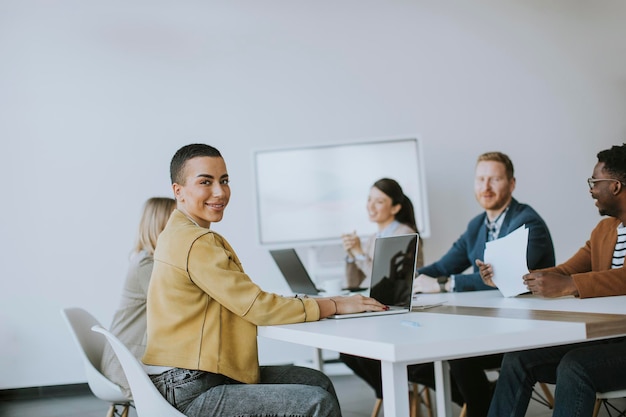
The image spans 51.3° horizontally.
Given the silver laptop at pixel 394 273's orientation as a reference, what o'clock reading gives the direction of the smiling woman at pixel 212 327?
The smiling woman is roughly at 11 o'clock from the silver laptop.

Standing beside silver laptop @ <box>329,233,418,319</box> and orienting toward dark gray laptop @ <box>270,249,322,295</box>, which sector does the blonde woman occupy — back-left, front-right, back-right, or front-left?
front-left

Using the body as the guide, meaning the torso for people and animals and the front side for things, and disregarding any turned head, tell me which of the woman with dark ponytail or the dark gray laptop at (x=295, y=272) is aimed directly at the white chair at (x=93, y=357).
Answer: the woman with dark ponytail

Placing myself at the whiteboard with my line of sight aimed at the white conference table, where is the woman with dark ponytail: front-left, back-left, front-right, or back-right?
front-left

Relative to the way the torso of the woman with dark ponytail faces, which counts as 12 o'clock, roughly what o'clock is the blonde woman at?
The blonde woman is roughly at 12 o'clock from the woman with dark ponytail.

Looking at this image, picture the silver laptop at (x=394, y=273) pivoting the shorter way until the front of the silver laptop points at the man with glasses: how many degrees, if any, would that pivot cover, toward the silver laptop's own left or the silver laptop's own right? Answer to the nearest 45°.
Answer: approximately 180°

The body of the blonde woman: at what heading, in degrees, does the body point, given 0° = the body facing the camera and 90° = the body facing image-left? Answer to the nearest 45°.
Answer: approximately 270°

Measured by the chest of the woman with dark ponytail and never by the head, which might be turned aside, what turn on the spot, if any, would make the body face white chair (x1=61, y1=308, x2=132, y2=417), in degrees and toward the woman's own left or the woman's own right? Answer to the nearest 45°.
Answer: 0° — they already face it

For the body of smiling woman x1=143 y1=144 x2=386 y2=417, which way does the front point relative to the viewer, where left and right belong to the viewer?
facing to the right of the viewer

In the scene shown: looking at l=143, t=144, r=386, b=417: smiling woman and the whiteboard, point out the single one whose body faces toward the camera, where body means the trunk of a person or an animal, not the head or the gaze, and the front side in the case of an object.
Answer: the whiteboard

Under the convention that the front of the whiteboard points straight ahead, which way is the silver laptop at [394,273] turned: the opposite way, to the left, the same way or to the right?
to the right

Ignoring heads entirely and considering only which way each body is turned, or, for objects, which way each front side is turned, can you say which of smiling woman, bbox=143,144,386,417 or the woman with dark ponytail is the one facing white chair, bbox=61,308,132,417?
the woman with dark ponytail

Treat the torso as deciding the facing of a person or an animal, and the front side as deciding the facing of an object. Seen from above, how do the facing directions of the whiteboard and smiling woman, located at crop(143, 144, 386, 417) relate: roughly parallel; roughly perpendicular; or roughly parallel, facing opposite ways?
roughly perpendicular

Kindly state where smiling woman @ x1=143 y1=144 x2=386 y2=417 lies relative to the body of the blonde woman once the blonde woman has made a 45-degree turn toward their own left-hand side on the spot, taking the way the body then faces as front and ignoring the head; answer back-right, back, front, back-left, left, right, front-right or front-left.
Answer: back-right

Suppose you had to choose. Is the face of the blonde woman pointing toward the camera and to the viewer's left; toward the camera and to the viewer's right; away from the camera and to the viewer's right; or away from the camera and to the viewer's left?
away from the camera and to the viewer's right

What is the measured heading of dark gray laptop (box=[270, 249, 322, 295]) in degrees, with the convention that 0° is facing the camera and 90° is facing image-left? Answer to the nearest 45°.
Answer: approximately 225°

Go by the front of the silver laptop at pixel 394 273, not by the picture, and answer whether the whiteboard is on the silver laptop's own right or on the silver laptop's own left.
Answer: on the silver laptop's own right

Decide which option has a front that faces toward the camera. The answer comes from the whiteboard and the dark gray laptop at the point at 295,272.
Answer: the whiteboard
